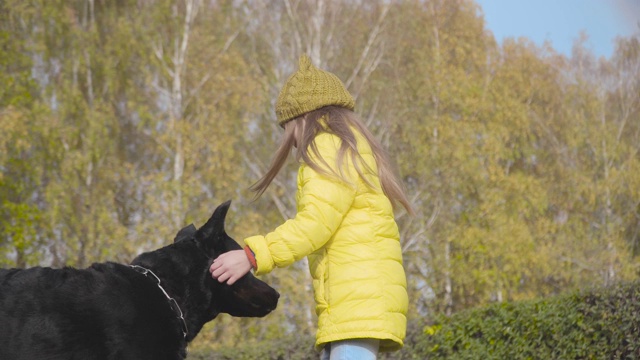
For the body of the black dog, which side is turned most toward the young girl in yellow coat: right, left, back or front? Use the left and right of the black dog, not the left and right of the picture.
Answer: front

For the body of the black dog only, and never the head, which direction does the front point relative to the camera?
to the viewer's right

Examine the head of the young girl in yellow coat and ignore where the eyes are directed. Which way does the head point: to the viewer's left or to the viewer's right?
to the viewer's left
